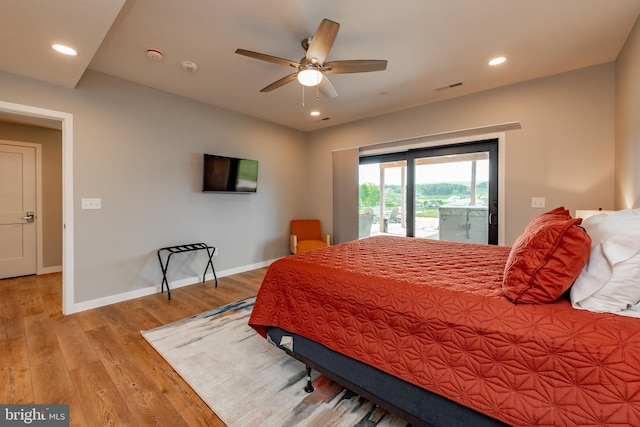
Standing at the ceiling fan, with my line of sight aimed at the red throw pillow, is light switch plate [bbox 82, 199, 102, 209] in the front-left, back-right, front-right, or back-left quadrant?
back-right

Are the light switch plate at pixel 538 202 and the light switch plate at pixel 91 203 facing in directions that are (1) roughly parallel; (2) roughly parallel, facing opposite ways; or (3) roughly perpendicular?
roughly perpendicular

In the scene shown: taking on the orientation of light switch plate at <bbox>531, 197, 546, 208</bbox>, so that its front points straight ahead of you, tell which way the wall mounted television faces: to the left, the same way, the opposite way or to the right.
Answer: to the left

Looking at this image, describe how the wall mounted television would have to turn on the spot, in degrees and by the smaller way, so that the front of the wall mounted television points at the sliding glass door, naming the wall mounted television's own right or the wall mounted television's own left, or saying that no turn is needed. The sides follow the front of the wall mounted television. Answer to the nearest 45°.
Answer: approximately 45° to the wall mounted television's own left

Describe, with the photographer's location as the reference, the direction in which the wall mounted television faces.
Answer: facing the viewer and to the right of the viewer

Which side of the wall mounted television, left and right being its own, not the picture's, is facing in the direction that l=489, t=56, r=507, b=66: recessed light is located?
front

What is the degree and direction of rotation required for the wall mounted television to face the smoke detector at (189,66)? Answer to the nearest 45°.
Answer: approximately 45° to its right

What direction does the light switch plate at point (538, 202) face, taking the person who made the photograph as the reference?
facing the viewer

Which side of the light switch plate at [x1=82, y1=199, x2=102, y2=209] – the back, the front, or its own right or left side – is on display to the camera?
front

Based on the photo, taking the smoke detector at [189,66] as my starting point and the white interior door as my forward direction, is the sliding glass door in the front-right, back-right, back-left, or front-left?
back-right

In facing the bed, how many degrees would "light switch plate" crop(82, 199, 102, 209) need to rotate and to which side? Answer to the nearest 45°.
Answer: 0° — it already faces it

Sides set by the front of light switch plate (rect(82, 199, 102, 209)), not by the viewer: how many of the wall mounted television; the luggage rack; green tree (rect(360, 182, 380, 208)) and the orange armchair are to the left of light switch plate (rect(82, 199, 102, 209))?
4

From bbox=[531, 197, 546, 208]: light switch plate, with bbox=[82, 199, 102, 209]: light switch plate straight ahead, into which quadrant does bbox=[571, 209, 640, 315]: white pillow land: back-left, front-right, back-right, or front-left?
front-left

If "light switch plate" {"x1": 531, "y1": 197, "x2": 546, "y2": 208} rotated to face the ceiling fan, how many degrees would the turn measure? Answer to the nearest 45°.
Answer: approximately 45° to its right

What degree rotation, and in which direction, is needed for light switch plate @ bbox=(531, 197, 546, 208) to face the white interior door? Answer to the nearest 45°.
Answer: approximately 45° to its right
